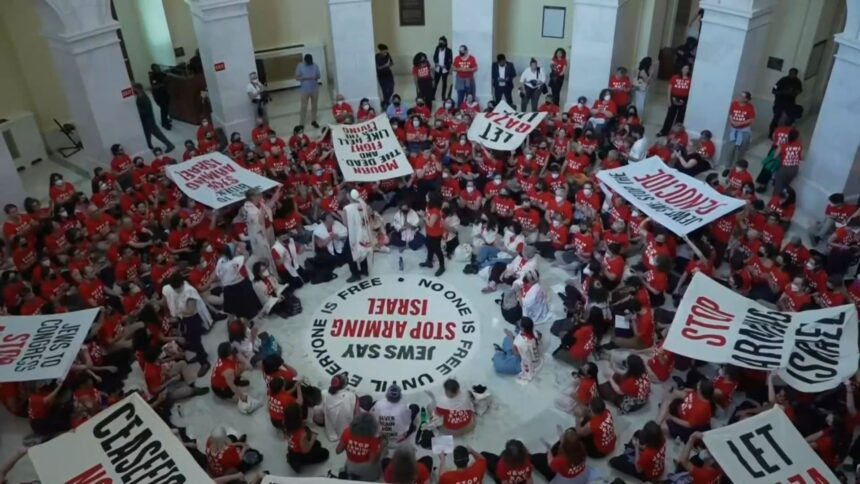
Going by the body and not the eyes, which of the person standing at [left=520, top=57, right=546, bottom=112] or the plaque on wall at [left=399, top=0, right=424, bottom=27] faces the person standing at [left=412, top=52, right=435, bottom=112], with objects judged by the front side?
the plaque on wall

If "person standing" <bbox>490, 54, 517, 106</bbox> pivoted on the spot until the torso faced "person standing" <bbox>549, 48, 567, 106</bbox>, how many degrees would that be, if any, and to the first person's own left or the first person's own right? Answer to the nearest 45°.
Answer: approximately 90° to the first person's own left

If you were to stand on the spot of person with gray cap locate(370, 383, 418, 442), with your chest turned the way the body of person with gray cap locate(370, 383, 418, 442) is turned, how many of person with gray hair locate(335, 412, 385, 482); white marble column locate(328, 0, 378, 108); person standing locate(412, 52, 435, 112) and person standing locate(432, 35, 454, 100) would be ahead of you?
3

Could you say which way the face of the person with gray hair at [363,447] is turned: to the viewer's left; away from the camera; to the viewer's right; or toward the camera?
away from the camera

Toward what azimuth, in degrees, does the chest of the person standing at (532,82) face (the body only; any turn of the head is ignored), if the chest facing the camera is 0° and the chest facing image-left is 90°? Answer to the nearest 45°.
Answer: approximately 0°

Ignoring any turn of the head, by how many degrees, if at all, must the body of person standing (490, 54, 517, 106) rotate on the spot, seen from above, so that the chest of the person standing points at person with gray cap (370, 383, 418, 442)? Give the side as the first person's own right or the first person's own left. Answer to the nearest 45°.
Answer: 0° — they already face them

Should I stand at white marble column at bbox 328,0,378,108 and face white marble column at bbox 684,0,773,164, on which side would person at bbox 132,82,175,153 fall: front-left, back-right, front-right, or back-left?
back-right

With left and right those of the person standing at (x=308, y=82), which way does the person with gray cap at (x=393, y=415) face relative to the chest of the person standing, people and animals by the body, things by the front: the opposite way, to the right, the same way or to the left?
the opposite way

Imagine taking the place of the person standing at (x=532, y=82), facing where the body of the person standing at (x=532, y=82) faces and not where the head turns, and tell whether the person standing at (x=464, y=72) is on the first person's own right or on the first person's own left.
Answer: on the first person's own right

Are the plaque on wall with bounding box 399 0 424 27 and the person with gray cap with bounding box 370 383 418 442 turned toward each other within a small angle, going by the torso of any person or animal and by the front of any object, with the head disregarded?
yes
